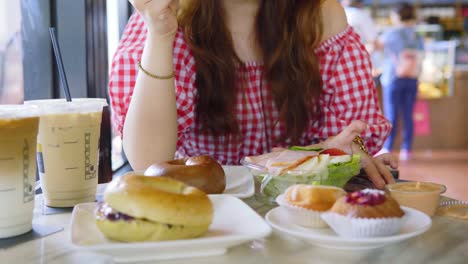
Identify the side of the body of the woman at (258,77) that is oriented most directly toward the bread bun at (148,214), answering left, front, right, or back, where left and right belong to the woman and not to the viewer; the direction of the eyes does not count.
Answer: front

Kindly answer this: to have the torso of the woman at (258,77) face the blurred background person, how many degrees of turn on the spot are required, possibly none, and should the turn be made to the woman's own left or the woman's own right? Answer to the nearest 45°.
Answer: approximately 180°

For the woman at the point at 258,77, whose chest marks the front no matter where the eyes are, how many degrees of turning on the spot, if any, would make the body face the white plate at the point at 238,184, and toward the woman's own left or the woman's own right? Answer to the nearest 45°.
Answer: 0° — they already face it

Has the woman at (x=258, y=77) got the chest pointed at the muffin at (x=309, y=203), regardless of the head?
yes

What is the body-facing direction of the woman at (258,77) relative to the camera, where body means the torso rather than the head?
toward the camera

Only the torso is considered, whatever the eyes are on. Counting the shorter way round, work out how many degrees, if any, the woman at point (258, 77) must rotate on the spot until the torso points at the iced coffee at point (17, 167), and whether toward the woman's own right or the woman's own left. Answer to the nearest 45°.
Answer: approximately 45° to the woman's own right

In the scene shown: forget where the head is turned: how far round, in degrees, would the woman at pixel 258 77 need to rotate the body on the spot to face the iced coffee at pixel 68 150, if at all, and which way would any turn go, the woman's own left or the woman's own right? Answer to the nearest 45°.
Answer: approximately 45° to the woman's own right

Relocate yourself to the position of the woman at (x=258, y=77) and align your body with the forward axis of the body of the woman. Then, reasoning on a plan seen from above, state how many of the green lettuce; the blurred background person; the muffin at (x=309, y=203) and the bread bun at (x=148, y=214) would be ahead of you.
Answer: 3

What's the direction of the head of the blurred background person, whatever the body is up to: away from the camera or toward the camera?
away from the camera

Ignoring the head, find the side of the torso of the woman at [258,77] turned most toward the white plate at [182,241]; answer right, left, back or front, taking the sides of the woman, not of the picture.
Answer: front

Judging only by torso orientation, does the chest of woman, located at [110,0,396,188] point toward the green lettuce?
yes

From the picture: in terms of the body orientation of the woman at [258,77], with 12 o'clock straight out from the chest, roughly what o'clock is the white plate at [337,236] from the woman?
The white plate is roughly at 12 o'clock from the woman.
